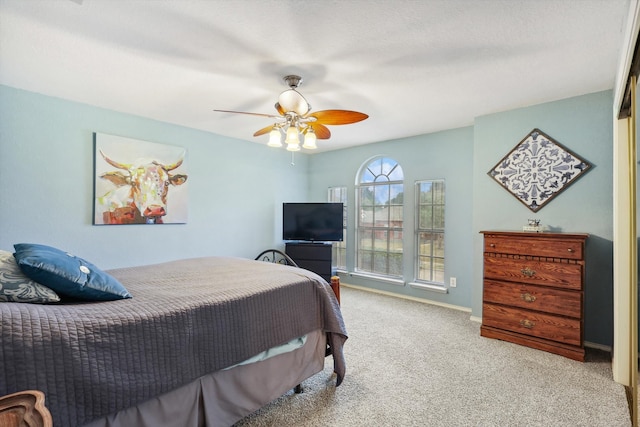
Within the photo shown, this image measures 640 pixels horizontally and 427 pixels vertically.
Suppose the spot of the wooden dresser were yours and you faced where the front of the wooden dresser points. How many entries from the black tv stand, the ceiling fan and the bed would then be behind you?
0

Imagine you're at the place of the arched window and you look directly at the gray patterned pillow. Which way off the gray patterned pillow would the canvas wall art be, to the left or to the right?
right

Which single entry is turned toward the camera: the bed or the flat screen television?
the flat screen television

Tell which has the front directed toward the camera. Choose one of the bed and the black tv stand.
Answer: the black tv stand

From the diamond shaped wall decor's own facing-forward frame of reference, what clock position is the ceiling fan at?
The ceiling fan is roughly at 12 o'clock from the diamond shaped wall decor.

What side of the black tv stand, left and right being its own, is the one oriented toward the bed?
front

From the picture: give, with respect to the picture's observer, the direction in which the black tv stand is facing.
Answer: facing the viewer

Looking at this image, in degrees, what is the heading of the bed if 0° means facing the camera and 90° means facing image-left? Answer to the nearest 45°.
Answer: approximately 225°

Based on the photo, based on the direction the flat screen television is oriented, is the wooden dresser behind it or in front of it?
in front

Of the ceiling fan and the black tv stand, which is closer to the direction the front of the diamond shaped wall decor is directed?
the ceiling fan

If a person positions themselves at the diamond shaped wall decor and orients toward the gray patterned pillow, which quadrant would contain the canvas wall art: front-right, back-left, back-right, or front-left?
front-right

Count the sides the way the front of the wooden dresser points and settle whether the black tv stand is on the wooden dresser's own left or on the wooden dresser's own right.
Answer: on the wooden dresser's own right

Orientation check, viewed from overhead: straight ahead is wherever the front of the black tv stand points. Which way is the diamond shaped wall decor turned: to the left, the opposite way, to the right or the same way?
to the right

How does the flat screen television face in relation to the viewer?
toward the camera

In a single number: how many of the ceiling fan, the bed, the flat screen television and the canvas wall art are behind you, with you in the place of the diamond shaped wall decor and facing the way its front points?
0

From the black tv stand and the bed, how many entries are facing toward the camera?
1

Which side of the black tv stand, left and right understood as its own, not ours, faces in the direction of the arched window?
left

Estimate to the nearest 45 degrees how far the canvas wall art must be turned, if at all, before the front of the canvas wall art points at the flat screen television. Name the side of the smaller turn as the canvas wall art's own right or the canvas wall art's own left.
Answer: approximately 45° to the canvas wall art's own left

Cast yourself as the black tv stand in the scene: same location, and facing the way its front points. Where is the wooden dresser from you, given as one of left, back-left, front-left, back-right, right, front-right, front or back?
front-left

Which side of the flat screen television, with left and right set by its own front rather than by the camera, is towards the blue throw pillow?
front
